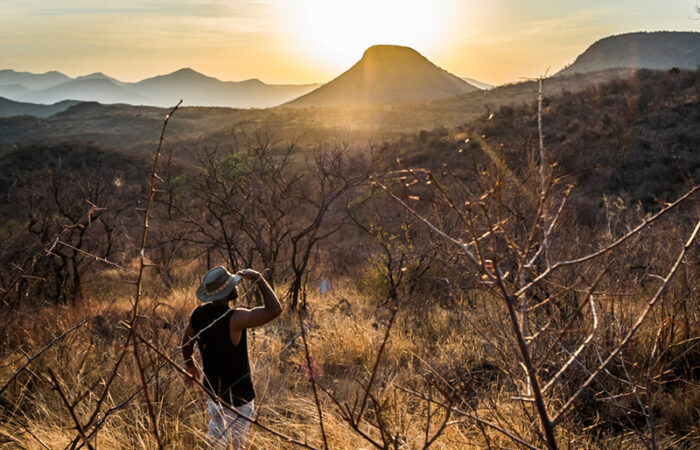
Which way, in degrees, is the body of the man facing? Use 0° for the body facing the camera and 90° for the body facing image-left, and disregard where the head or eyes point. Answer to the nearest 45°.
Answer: approximately 225°
